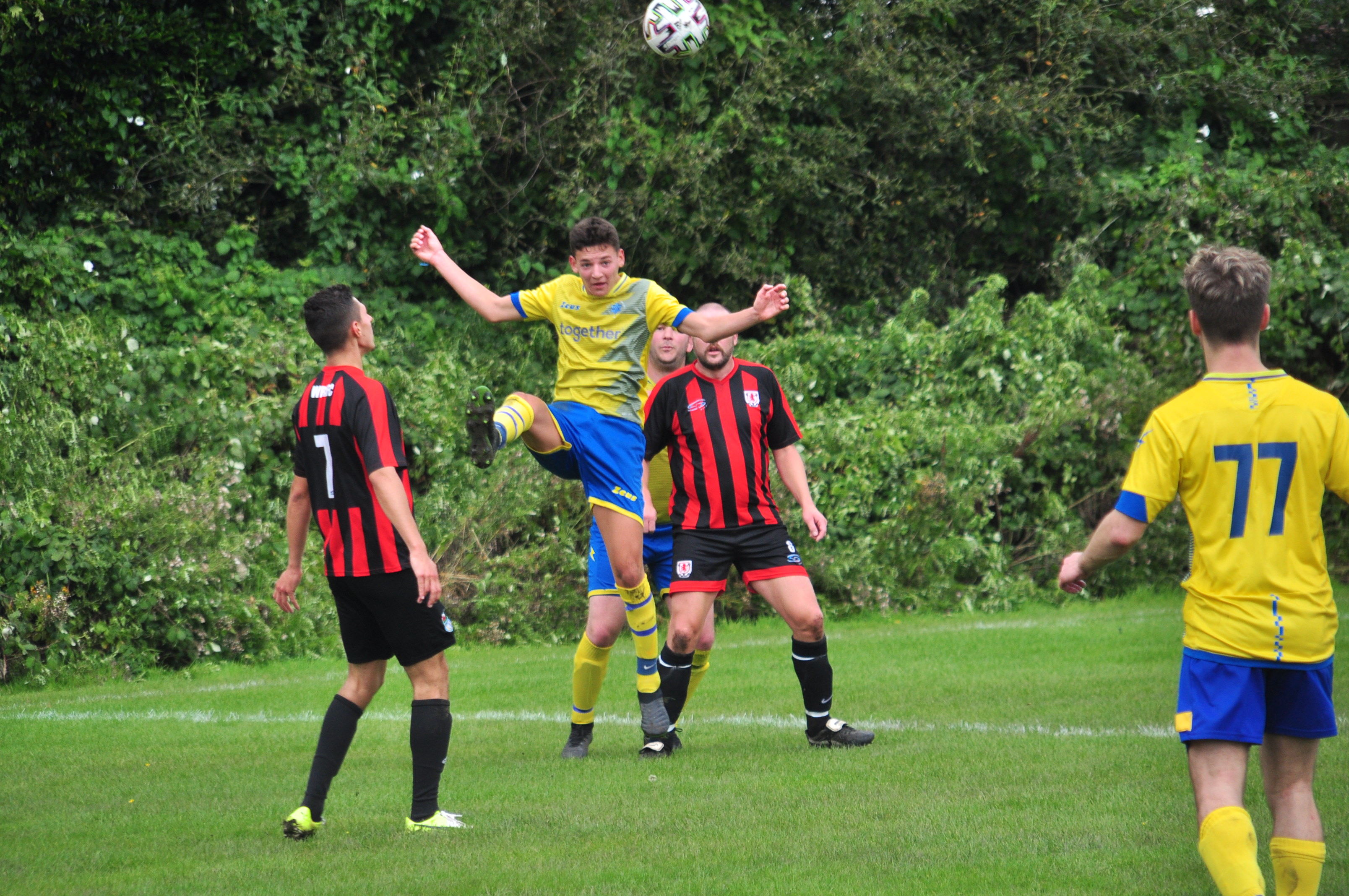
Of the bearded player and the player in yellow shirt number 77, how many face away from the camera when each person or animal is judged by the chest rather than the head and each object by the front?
1

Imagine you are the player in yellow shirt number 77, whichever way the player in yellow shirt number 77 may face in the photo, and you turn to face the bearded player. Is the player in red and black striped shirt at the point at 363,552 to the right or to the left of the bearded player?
left

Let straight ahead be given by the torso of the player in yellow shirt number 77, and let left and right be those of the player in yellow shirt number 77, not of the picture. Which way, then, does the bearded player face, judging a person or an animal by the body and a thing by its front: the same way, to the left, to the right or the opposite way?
the opposite way

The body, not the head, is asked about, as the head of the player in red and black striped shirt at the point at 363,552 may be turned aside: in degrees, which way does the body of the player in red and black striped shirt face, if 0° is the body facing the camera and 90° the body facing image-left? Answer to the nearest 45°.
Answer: approximately 225°

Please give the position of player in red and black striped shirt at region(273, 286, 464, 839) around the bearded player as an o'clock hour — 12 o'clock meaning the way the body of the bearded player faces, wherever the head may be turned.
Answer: The player in red and black striped shirt is roughly at 1 o'clock from the bearded player.

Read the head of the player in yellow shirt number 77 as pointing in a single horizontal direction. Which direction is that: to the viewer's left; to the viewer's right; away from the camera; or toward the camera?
away from the camera

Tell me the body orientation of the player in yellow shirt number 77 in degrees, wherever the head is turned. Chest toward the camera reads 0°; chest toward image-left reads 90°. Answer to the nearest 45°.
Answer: approximately 180°

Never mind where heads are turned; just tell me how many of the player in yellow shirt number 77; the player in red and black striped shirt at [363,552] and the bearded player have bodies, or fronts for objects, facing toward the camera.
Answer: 1

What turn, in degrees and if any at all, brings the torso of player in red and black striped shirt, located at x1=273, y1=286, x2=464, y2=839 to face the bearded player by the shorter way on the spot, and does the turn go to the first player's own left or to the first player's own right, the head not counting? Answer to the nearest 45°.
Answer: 0° — they already face them
